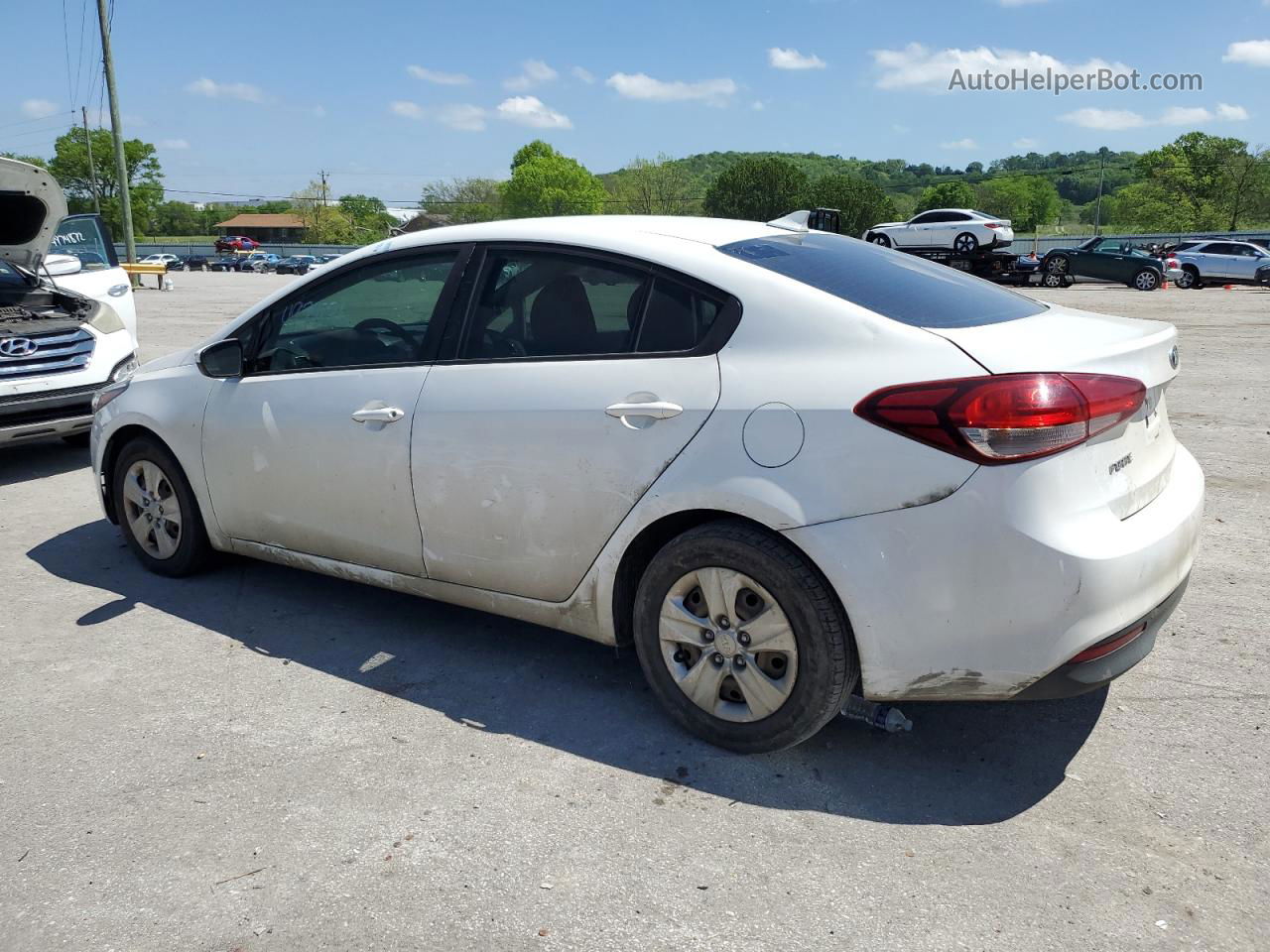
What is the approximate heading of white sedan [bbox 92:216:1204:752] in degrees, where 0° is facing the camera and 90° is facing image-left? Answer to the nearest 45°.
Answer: approximately 135°

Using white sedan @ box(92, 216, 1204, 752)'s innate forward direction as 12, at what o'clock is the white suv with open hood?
The white suv with open hood is roughly at 12 o'clock from the white sedan.

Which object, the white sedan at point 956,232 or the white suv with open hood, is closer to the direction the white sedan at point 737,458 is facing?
the white suv with open hood

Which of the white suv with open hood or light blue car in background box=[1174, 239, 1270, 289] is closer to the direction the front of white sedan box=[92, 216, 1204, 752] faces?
the white suv with open hood

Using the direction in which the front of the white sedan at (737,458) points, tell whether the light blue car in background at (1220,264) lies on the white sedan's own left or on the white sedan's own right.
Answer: on the white sedan's own right

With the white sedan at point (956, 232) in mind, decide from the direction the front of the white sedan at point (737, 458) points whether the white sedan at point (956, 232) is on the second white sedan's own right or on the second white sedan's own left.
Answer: on the second white sedan's own right
